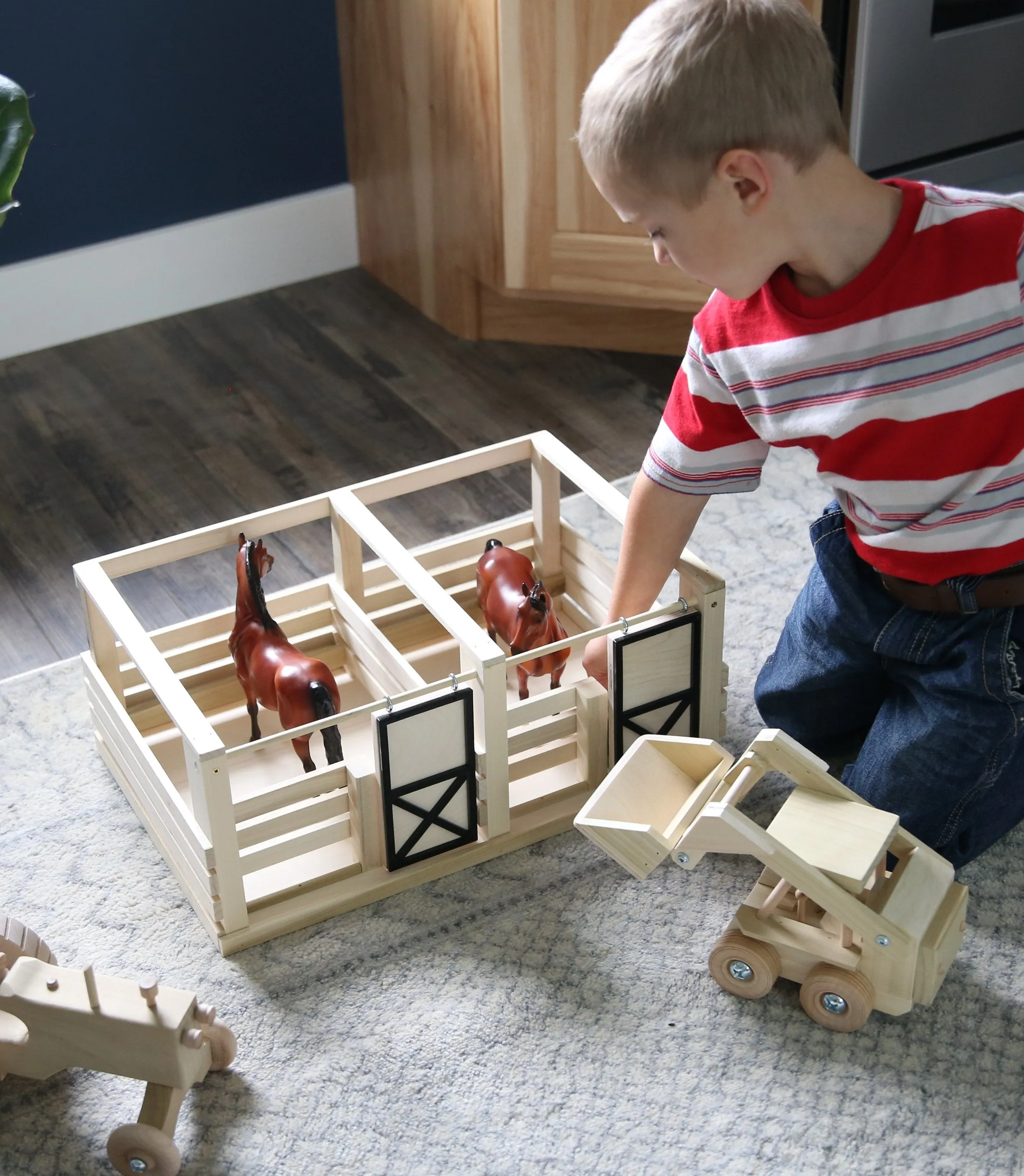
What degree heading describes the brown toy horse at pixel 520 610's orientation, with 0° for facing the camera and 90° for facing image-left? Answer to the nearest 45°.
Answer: approximately 315°

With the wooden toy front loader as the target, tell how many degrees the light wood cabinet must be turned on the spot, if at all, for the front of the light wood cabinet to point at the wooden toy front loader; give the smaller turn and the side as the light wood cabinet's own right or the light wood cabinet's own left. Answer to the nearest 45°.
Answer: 0° — it already faces it

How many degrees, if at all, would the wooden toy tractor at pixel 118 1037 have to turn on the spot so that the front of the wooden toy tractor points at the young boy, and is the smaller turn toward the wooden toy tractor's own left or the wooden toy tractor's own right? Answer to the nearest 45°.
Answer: approximately 45° to the wooden toy tractor's own left

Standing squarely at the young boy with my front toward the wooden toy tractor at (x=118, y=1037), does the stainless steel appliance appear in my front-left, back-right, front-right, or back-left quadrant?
back-right

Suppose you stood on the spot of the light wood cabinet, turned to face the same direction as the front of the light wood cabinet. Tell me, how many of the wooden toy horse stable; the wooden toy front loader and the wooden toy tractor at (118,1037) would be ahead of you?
3

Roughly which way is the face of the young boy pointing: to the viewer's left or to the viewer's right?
to the viewer's left

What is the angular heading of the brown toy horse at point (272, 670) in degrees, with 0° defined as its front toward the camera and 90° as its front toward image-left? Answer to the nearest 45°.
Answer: approximately 135°
